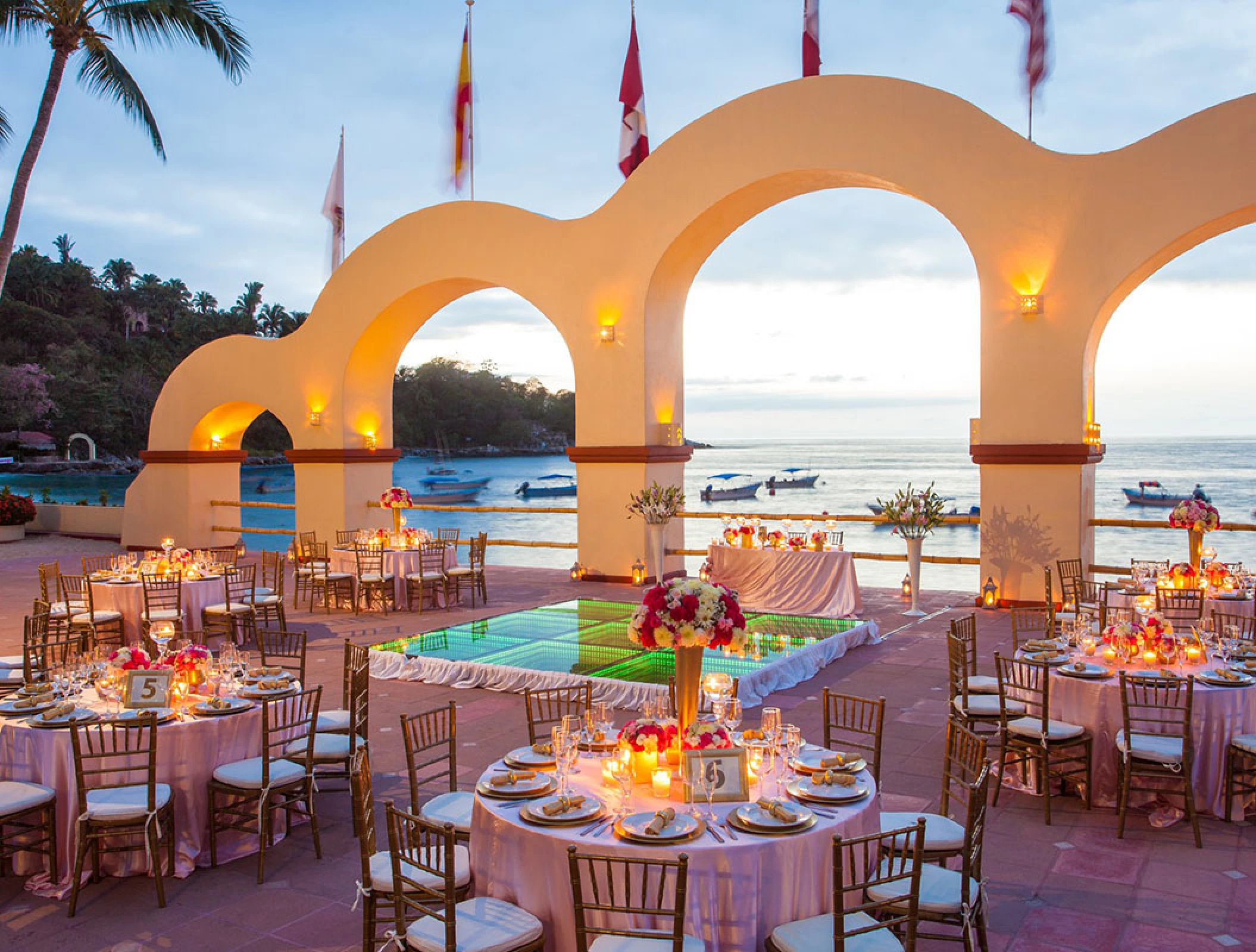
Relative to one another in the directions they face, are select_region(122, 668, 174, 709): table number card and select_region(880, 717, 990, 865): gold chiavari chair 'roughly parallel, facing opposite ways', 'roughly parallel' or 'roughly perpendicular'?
roughly perpendicular

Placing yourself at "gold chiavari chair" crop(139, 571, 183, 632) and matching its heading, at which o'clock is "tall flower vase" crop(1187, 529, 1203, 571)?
The tall flower vase is roughly at 4 o'clock from the gold chiavari chair.

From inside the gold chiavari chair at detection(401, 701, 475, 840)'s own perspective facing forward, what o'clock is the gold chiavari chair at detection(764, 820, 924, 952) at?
the gold chiavari chair at detection(764, 820, 924, 952) is roughly at 12 o'clock from the gold chiavari chair at detection(401, 701, 475, 840).

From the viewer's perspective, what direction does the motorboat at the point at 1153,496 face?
to the viewer's left

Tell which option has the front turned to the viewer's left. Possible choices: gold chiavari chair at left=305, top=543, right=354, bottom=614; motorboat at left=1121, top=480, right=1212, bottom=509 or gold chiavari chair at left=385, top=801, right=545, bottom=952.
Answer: the motorboat

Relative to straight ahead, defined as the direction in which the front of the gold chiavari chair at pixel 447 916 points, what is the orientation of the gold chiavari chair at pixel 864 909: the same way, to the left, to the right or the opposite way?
to the left

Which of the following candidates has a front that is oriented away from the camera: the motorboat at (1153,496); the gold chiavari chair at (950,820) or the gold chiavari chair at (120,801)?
the gold chiavari chair at (120,801)

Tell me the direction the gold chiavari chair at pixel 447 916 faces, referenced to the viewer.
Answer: facing away from the viewer and to the right of the viewer

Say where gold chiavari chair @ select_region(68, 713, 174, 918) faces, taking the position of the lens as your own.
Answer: facing away from the viewer

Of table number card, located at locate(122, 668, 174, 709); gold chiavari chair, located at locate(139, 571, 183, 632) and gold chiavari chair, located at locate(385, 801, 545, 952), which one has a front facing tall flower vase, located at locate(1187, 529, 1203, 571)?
gold chiavari chair, located at locate(385, 801, 545, 952)
